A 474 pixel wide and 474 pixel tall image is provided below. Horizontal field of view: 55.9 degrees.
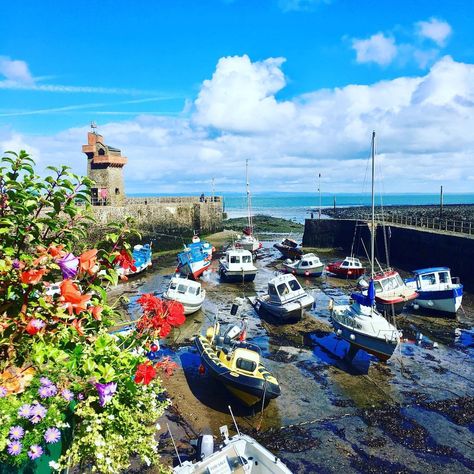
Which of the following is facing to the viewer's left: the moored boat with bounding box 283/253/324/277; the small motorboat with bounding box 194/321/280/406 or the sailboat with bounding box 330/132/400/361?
the moored boat

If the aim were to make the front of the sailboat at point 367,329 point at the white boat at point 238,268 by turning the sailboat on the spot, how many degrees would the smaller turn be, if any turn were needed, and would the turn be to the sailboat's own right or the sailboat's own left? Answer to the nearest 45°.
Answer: approximately 180°

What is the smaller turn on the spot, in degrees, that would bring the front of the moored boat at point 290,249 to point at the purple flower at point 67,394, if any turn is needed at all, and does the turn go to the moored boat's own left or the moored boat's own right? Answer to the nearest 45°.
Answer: approximately 45° to the moored boat's own left

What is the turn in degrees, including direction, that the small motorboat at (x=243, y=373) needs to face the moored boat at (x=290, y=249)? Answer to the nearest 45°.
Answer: approximately 135° to its left

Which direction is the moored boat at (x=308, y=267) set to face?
to the viewer's left

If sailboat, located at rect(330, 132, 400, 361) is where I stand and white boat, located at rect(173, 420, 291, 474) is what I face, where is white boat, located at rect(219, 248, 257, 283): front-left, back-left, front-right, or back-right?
back-right

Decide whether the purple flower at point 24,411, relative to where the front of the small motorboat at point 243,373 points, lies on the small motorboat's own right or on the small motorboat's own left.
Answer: on the small motorboat's own right

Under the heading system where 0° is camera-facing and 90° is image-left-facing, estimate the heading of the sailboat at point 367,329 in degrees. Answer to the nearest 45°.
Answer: approximately 315°

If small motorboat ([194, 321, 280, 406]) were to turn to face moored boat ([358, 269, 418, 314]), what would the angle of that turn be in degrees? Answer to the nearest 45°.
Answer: approximately 90° to its left
